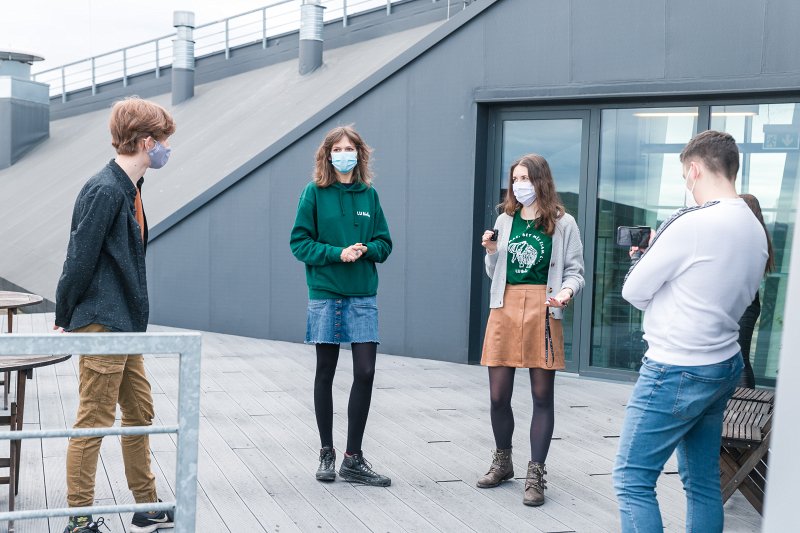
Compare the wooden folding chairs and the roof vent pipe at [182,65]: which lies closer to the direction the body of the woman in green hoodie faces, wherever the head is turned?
the wooden folding chairs

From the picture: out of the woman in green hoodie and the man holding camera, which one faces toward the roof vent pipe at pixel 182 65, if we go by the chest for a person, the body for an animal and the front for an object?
the man holding camera

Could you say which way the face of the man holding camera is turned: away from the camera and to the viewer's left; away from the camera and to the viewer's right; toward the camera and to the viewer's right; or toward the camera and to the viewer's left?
away from the camera and to the viewer's left

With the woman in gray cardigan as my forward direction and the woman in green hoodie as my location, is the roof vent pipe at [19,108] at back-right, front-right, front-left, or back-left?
back-left

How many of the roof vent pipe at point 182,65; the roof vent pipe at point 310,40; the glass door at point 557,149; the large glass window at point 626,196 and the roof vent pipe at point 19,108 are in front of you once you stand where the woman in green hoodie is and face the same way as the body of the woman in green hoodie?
0

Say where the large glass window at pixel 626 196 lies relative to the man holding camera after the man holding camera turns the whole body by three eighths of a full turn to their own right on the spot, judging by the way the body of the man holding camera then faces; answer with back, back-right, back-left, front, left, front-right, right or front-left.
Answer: left

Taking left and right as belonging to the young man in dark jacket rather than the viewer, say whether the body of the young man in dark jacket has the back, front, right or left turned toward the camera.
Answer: right

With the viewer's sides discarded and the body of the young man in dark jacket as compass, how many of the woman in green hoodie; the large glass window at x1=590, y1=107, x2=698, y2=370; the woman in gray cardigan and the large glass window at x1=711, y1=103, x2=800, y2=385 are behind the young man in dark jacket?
0

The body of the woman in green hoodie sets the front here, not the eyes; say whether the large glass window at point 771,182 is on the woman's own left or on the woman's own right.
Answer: on the woman's own left

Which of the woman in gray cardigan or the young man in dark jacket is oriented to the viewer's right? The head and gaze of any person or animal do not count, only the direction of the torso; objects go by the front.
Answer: the young man in dark jacket

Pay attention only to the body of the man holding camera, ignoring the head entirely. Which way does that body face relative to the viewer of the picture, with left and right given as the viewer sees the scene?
facing away from the viewer and to the left of the viewer

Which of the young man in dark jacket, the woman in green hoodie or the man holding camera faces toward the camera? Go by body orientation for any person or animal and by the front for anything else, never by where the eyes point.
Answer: the woman in green hoodie

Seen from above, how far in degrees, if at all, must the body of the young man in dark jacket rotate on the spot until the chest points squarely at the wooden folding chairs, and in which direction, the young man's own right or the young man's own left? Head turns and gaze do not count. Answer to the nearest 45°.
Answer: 0° — they already face it

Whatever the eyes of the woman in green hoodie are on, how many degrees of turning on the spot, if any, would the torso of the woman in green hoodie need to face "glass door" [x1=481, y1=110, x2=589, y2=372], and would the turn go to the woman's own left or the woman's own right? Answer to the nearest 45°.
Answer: approximately 135° to the woman's own left

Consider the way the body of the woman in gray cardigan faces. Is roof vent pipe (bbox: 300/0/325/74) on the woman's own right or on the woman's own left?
on the woman's own right

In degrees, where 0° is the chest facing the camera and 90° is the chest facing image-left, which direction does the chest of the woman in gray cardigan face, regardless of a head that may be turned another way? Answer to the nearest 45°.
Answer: approximately 45°

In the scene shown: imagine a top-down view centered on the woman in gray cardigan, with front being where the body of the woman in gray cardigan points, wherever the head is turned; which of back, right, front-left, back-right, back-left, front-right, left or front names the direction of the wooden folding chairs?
back-left

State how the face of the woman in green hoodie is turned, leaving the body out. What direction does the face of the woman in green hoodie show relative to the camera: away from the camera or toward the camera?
toward the camera
